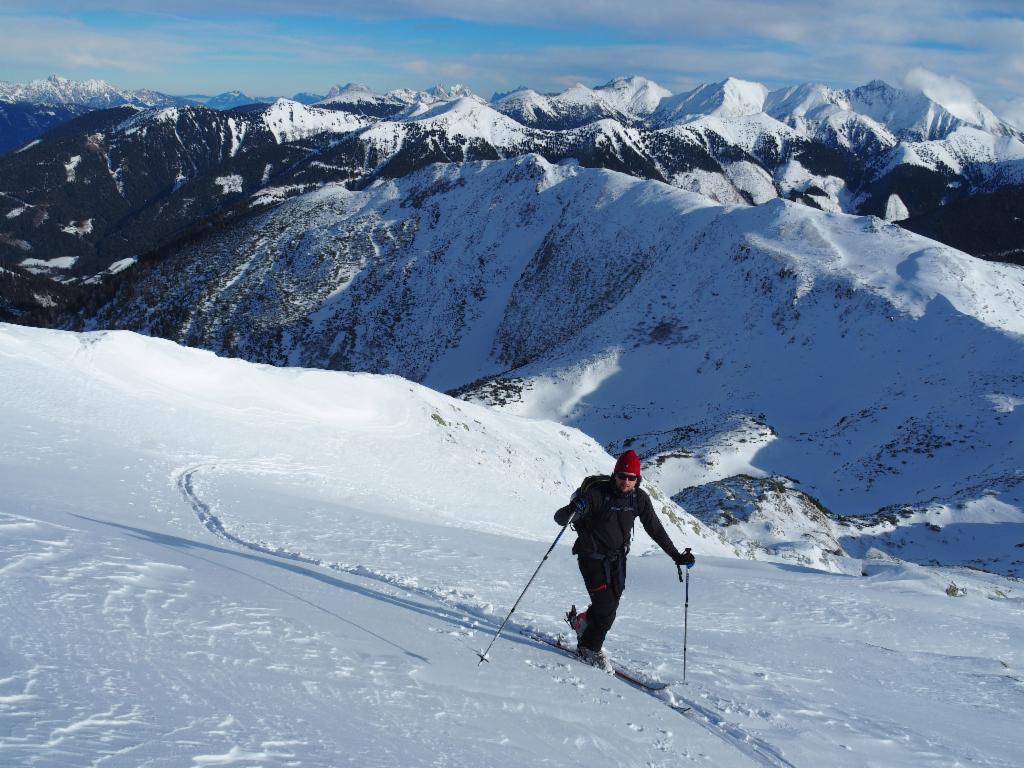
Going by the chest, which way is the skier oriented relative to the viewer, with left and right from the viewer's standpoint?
facing the viewer and to the right of the viewer
